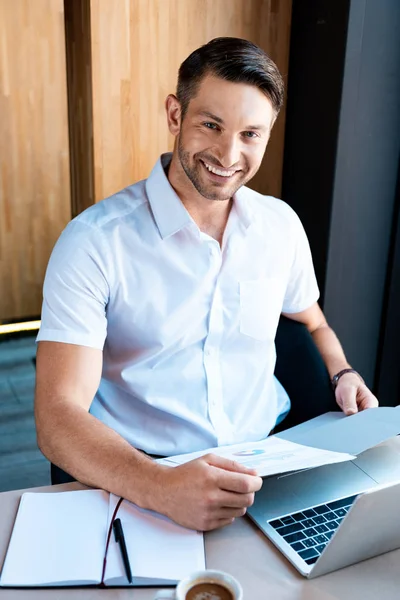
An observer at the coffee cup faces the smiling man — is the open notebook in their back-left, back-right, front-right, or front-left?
front-left

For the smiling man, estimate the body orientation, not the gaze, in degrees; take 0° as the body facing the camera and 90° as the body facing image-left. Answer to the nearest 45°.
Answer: approximately 315°

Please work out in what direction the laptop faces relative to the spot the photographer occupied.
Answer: facing away from the viewer and to the left of the viewer

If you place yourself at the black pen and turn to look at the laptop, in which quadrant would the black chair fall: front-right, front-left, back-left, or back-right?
front-left

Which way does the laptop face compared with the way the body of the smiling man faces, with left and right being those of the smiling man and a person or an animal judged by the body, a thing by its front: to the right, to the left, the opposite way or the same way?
the opposite way

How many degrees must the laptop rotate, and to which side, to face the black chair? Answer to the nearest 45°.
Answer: approximately 45° to its right

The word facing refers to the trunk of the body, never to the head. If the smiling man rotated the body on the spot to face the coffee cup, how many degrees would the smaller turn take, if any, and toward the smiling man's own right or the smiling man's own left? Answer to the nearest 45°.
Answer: approximately 45° to the smiling man's own right

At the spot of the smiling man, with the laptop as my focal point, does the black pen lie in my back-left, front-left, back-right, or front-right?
front-right

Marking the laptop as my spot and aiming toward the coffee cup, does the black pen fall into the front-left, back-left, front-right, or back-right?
front-right

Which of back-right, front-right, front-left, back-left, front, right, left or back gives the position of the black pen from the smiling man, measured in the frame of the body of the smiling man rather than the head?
front-right
